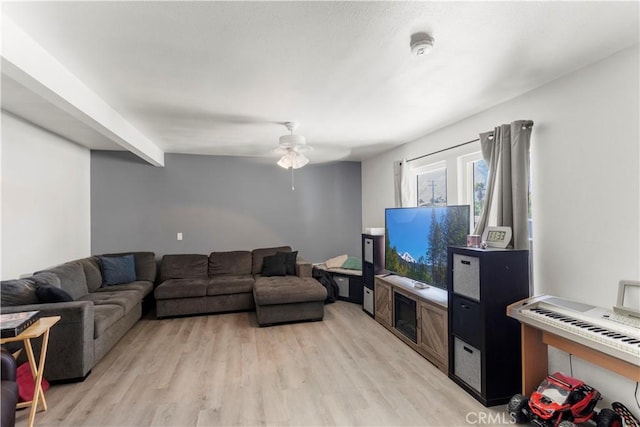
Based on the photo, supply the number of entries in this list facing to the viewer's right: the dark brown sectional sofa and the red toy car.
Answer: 0

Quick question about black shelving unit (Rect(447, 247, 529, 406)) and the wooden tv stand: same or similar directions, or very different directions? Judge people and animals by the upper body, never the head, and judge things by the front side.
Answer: same or similar directions

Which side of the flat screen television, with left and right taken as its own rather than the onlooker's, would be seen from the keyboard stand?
left

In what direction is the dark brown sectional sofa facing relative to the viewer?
toward the camera

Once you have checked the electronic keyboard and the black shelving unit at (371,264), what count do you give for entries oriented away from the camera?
0

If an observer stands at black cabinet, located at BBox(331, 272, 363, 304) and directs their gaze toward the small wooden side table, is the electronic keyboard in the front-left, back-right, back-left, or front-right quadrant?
front-left

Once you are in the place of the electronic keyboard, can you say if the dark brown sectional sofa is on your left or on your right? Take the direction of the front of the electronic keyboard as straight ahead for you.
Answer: on your right

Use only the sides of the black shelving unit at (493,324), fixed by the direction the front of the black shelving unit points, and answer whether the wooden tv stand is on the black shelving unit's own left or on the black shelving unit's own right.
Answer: on the black shelving unit's own right

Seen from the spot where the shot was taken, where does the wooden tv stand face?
facing the viewer and to the left of the viewer

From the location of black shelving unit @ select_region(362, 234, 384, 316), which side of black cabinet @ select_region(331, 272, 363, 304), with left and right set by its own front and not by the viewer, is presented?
left

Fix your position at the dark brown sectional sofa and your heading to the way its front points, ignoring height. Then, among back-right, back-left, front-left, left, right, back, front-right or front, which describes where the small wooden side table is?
front-right
